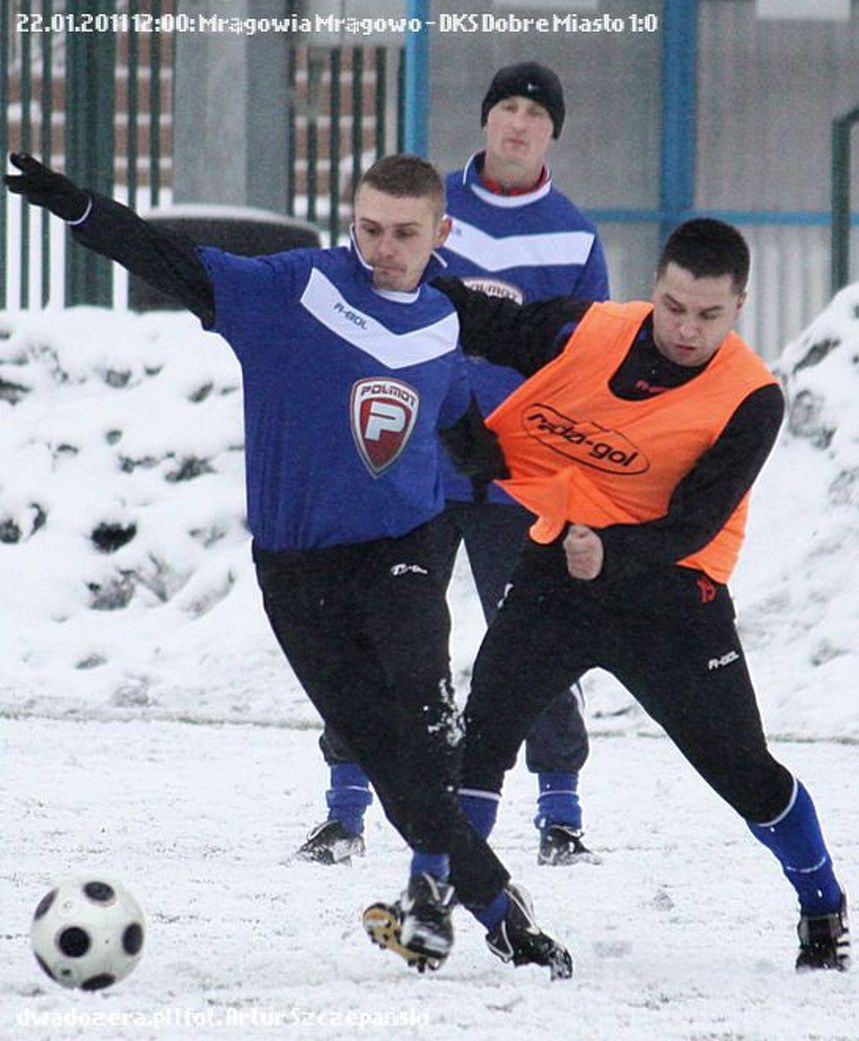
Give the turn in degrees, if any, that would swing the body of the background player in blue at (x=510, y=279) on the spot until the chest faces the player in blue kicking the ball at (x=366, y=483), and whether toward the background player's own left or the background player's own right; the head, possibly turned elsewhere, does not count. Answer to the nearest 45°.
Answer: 0° — they already face them

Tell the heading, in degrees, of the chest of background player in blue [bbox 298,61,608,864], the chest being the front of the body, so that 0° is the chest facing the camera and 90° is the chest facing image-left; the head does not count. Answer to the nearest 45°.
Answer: approximately 0°

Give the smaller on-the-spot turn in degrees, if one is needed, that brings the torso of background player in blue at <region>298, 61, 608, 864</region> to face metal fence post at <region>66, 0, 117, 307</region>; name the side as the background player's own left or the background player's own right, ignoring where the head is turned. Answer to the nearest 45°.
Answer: approximately 180°

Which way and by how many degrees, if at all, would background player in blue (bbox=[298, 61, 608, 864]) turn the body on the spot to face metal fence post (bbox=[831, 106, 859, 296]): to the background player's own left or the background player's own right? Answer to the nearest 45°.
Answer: approximately 180°
